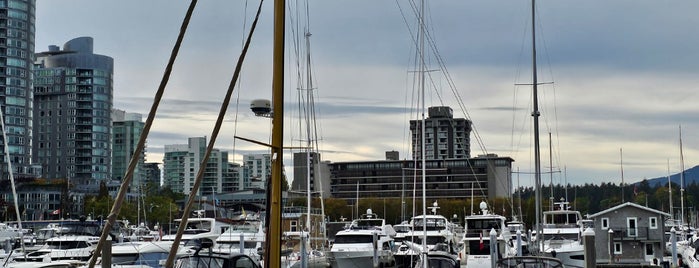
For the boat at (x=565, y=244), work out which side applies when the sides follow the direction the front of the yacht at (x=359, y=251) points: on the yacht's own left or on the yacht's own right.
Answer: on the yacht's own left

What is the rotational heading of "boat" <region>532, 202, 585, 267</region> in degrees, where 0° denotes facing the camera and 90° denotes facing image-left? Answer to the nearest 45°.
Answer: approximately 45°

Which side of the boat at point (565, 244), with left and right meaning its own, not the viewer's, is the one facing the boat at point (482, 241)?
right

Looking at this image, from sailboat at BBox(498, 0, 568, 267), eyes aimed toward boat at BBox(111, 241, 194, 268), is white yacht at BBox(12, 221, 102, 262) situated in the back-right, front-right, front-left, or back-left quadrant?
front-right

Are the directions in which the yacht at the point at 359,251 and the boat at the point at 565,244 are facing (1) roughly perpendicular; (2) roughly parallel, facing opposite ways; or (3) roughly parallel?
roughly parallel
